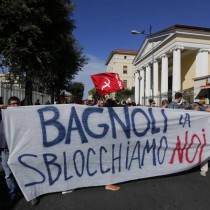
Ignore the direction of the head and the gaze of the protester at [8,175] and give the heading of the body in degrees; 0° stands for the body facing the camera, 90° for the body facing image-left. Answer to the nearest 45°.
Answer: approximately 0°

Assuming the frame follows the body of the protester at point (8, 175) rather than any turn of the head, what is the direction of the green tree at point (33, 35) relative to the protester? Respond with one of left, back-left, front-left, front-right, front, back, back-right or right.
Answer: back

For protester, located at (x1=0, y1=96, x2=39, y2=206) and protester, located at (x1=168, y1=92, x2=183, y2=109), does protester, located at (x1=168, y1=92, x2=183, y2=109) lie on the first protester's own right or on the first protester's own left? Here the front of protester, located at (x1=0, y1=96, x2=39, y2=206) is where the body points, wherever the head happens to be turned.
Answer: on the first protester's own left

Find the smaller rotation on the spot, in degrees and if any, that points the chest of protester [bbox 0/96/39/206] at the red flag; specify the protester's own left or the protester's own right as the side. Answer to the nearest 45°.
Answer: approximately 135° to the protester's own left
